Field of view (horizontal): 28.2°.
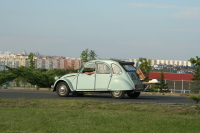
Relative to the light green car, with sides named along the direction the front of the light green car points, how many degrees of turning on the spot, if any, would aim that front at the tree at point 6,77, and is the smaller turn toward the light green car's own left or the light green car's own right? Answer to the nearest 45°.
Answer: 0° — it already faces it

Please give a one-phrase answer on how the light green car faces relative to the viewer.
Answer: facing away from the viewer and to the left of the viewer
